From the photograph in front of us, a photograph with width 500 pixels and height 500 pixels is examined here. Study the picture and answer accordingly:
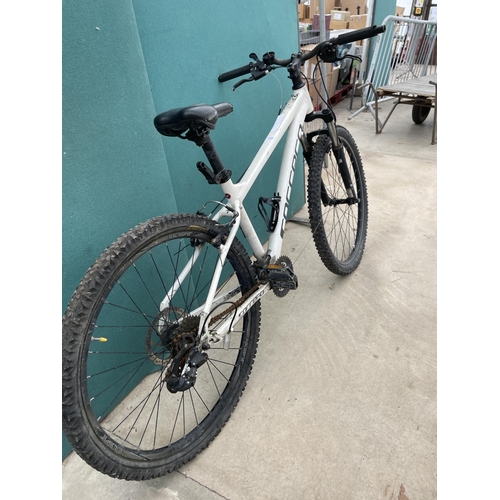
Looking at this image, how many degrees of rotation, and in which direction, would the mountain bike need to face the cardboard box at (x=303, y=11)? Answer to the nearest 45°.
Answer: approximately 45° to its left

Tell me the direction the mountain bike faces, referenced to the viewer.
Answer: facing away from the viewer and to the right of the viewer

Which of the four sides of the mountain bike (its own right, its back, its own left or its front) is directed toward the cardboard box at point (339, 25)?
front

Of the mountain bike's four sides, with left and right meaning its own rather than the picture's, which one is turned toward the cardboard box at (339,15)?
front

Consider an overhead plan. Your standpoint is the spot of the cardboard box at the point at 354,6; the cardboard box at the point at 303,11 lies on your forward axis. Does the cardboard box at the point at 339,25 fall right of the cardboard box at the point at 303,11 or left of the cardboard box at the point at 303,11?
left

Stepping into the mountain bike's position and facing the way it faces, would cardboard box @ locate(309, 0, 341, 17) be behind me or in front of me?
in front
